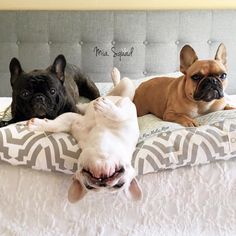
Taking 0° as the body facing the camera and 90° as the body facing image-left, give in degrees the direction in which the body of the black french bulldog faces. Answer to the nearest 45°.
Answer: approximately 45°

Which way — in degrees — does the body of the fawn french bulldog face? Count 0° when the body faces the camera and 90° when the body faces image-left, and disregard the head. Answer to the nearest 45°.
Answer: approximately 315°

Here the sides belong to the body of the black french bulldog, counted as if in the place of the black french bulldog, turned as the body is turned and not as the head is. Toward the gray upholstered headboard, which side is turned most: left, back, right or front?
back

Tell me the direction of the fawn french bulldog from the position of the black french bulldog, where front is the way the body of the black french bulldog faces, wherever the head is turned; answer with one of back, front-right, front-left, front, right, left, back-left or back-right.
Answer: back-left
